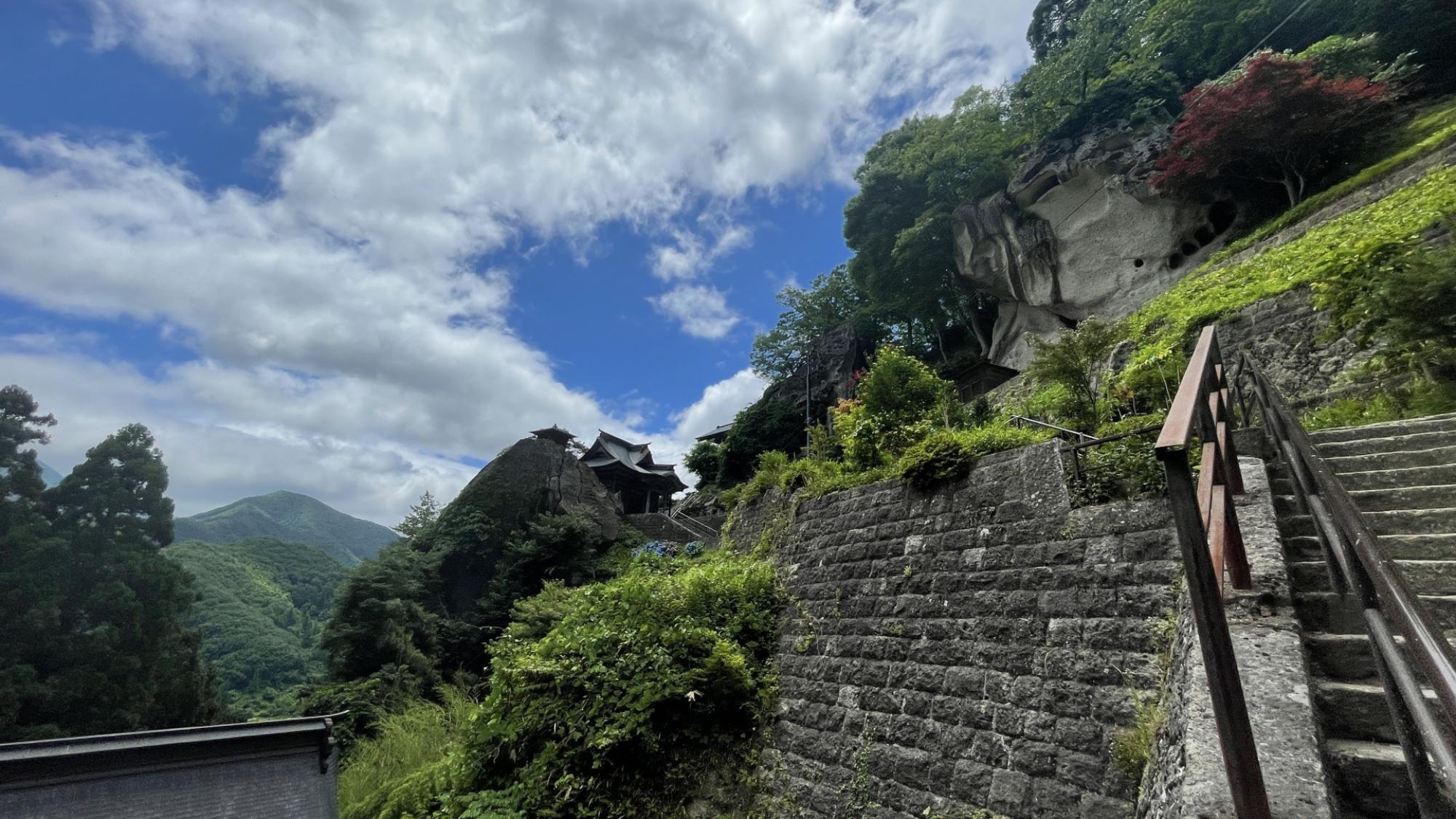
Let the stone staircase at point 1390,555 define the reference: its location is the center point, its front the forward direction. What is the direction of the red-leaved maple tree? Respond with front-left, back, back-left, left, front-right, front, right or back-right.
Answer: back

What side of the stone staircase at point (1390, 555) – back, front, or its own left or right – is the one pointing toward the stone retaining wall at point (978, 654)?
right

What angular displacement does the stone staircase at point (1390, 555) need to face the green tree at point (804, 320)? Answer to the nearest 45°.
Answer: approximately 135° to its right

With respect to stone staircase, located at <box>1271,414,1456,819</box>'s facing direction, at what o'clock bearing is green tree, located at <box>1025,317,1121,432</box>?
The green tree is roughly at 5 o'clock from the stone staircase.

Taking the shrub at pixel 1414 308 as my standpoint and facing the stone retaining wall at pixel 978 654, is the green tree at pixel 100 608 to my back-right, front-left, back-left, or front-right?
front-right

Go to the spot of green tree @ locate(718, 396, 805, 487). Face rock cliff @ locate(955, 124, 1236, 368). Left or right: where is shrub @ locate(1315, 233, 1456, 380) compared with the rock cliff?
right

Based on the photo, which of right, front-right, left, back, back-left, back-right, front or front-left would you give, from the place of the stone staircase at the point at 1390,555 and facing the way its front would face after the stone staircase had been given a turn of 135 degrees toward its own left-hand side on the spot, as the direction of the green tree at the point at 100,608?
back-left

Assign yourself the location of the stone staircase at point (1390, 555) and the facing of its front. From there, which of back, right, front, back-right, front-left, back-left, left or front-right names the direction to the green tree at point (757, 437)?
back-right

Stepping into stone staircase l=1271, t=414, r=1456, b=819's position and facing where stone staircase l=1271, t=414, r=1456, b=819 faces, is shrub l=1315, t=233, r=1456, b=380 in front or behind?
behind

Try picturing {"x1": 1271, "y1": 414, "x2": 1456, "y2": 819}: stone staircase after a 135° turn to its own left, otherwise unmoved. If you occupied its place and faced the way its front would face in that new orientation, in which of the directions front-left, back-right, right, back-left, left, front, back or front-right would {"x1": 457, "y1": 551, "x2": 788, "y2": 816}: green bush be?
back-left

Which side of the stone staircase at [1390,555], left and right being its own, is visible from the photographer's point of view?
front
